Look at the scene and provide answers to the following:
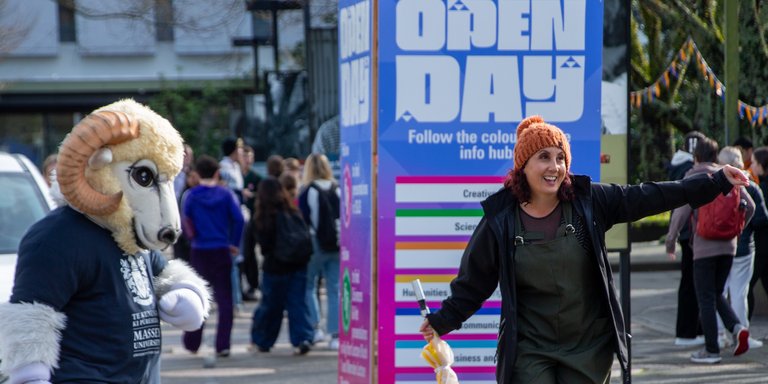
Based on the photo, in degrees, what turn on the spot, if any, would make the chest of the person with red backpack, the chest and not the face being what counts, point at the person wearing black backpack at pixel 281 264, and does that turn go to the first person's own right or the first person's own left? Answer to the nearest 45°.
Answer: approximately 45° to the first person's own left

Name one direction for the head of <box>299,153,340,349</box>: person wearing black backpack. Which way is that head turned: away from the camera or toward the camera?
away from the camera

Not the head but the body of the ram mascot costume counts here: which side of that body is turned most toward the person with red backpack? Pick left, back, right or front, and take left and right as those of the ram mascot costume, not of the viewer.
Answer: left

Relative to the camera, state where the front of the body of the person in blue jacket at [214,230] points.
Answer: away from the camera

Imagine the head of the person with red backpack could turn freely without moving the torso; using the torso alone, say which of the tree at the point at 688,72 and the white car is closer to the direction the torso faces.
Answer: the tree

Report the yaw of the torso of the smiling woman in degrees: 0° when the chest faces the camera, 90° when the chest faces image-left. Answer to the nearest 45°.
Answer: approximately 0°

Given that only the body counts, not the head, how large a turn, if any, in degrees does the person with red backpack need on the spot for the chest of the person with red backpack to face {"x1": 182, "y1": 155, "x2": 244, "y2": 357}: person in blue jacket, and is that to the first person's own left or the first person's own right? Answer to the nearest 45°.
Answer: approximately 45° to the first person's own left

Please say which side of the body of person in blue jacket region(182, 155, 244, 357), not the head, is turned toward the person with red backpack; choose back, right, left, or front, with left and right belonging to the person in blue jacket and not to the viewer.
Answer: right

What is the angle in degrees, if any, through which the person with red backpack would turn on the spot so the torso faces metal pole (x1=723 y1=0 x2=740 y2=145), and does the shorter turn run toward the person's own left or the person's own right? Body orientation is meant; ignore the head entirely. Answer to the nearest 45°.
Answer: approximately 45° to the person's own right

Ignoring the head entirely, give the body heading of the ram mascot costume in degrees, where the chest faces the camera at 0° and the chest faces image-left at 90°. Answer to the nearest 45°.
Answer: approximately 315°
